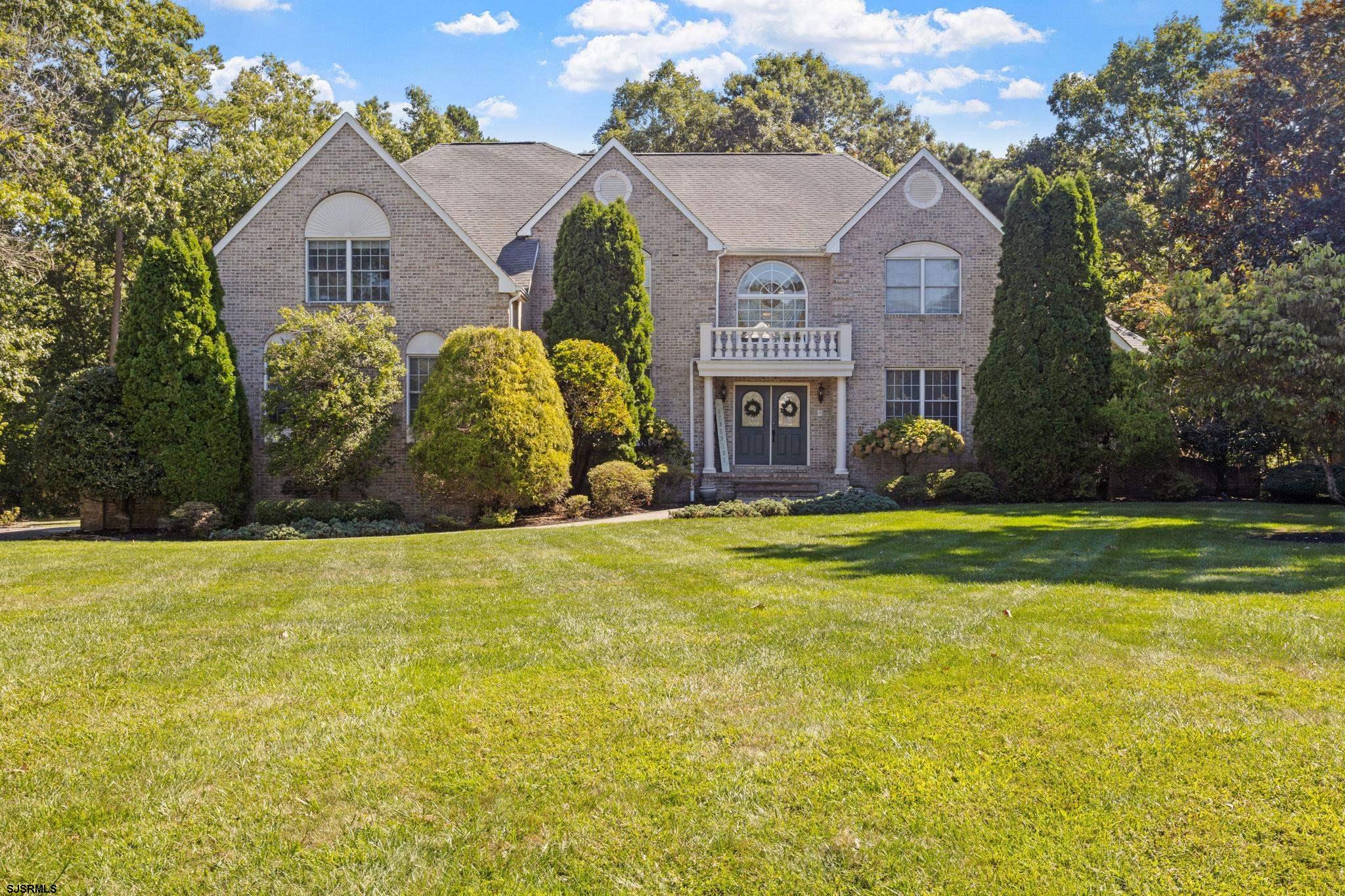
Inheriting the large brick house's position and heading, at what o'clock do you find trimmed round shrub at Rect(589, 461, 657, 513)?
The trimmed round shrub is roughly at 1 o'clock from the large brick house.

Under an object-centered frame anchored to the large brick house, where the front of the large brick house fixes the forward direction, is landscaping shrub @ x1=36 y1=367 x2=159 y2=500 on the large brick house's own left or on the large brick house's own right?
on the large brick house's own right

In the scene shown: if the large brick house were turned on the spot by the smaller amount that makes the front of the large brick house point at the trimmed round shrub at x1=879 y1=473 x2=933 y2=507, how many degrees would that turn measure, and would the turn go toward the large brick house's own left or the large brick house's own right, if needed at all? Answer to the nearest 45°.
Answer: approximately 45° to the large brick house's own left

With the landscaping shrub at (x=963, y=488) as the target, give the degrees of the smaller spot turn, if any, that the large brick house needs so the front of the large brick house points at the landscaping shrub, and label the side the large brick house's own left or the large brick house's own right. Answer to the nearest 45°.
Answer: approximately 45° to the large brick house's own left

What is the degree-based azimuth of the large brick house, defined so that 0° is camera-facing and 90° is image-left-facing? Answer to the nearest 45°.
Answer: approximately 0°

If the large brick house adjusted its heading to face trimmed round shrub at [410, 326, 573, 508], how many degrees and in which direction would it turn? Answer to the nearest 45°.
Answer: approximately 45° to its right

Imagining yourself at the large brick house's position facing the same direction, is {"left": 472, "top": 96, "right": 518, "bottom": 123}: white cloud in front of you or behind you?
behind

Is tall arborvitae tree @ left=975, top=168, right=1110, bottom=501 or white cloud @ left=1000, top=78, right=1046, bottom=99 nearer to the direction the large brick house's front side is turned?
the tall arborvitae tree
